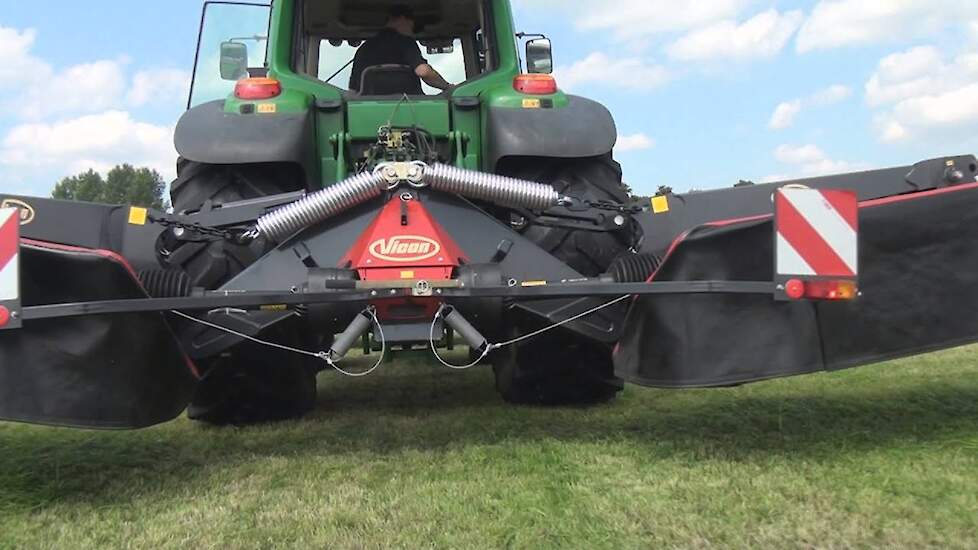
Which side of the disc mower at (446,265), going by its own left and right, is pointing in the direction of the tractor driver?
front

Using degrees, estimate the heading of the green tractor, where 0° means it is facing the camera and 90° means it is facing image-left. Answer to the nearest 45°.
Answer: approximately 180°

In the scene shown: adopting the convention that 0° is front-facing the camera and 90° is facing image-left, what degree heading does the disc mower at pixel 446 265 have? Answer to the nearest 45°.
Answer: approximately 180°
